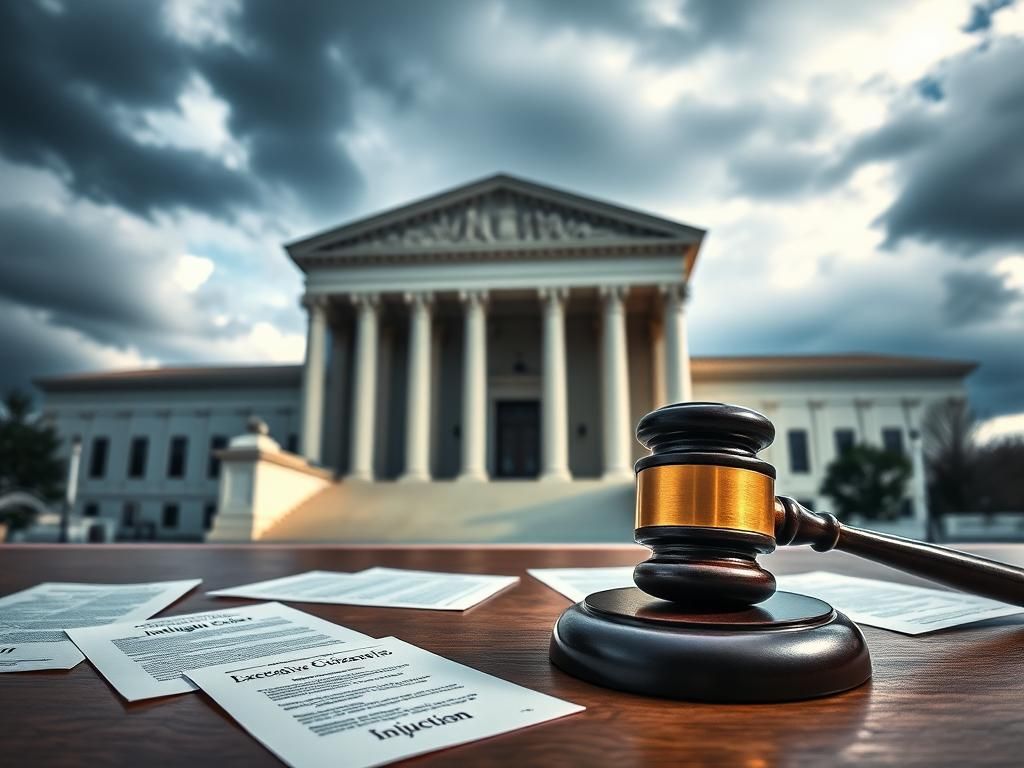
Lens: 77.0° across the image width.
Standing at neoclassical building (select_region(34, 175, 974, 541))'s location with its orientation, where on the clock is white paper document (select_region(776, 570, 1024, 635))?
The white paper document is roughly at 12 o'clock from the neoclassical building.

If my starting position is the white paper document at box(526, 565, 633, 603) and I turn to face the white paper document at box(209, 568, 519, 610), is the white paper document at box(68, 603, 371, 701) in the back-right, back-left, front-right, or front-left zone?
front-left

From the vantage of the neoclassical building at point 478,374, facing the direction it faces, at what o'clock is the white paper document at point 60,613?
The white paper document is roughly at 12 o'clock from the neoclassical building.

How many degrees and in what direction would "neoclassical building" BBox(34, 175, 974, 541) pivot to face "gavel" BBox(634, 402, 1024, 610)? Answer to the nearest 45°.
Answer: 0° — it already faces it

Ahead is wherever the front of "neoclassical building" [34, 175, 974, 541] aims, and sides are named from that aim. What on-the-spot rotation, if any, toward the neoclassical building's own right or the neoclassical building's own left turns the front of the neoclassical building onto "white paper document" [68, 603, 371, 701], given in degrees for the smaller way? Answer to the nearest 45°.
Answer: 0° — it already faces it

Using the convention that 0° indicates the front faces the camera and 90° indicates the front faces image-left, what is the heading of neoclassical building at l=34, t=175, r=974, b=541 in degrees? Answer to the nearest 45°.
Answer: approximately 0°

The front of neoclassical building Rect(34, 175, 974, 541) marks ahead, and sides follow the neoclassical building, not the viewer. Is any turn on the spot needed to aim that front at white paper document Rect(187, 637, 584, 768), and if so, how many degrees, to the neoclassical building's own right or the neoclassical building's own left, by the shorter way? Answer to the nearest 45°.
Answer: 0° — it already faces it

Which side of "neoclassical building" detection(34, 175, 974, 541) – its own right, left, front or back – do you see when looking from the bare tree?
left

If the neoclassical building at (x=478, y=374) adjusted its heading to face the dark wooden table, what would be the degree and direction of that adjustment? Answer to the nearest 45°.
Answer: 0° — it already faces it

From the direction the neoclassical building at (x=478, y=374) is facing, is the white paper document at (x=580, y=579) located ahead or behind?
ahead

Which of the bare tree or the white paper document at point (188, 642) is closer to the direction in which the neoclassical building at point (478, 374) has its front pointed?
the white paper document

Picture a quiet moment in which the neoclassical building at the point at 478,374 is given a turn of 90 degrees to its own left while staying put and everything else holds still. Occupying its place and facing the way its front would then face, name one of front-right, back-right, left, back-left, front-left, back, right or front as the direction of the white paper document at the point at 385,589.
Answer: right

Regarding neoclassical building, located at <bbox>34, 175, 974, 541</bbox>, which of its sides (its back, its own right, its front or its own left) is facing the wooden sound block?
front
